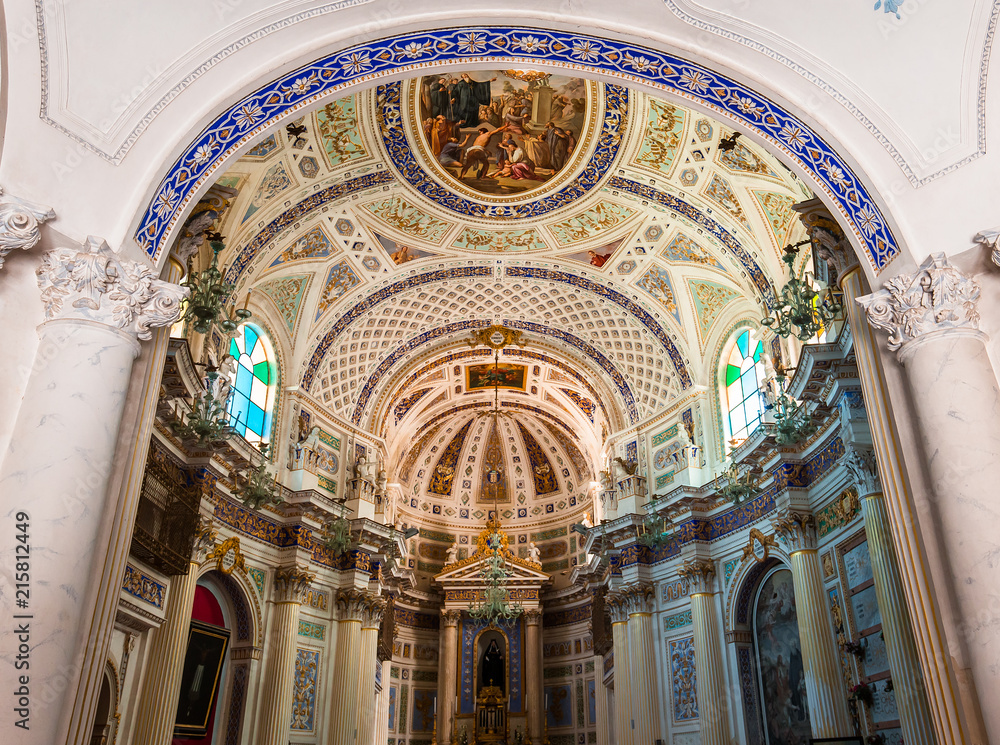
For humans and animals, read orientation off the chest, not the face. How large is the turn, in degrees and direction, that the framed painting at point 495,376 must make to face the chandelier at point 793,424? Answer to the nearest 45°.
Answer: approximately 45° to its left

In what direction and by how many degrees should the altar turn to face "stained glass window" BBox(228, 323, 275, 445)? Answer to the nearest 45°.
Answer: approximately 45° to its right

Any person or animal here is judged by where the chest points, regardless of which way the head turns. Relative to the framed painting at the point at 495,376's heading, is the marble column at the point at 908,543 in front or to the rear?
in front

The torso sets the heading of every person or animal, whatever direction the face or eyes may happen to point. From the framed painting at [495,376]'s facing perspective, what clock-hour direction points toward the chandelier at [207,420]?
The chandelier is roughly at 1 o'clock from the framed painting.

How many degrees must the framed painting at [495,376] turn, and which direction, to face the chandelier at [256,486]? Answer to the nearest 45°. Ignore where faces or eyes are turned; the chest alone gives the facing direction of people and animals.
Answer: approximately 45° to its right

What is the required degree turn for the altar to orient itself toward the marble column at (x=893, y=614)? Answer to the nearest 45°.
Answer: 0° — it already faces it

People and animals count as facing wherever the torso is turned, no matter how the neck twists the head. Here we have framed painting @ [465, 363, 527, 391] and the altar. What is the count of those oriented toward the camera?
2

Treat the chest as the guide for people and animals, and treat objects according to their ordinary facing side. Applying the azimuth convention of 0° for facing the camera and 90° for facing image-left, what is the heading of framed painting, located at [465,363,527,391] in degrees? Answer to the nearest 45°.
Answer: approximately 0°

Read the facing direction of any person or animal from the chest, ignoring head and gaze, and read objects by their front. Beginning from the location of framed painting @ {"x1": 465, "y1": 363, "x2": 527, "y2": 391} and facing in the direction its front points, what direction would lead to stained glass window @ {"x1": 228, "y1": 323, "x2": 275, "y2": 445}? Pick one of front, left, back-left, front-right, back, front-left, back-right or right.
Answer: front-right

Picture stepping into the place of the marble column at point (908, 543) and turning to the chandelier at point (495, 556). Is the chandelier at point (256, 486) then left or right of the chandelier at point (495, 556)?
left

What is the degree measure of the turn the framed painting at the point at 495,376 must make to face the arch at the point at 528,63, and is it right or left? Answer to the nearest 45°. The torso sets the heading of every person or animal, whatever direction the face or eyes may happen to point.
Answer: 0° — it already faces it
